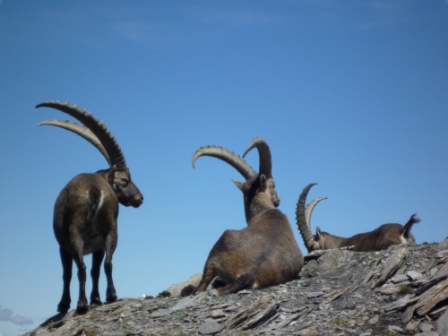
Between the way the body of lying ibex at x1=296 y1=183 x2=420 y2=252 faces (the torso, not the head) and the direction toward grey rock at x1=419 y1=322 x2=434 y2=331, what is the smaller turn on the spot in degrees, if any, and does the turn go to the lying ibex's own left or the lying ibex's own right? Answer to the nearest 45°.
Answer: approximately 90° to the lying ibex's own left

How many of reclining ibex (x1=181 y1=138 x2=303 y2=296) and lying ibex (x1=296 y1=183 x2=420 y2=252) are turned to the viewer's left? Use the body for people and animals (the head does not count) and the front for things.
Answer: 1

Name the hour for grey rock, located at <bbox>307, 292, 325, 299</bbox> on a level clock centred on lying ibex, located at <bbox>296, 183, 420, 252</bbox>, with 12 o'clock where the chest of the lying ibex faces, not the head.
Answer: The grey rock is roughly at 9 o'clock from the lying ibex.

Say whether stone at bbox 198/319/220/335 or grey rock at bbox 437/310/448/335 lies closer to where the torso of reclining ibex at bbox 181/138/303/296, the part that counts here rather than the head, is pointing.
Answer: the grey rock

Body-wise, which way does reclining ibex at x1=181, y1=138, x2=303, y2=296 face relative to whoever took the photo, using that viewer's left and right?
facing away from the viewer and to the right of the viewer

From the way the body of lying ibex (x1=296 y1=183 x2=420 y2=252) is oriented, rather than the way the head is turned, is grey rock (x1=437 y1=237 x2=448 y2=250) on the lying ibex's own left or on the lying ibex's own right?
on the lying ibex's own left

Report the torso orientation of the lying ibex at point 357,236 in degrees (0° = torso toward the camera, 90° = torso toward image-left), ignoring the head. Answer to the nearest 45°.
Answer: approximately 90°

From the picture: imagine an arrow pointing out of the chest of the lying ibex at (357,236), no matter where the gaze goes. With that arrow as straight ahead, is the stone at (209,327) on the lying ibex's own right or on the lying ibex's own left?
on the lying ibex's own left
